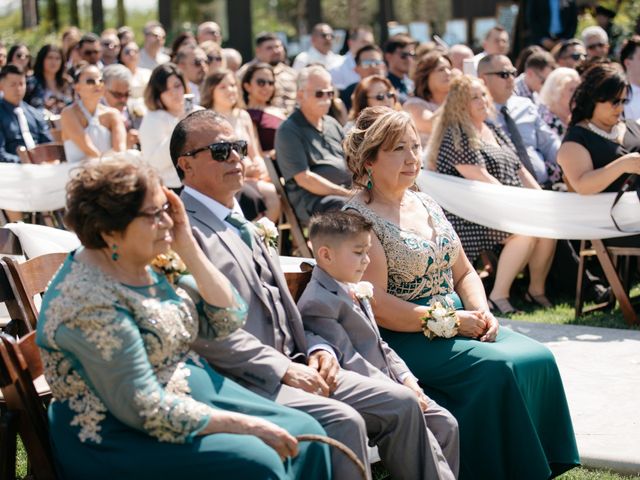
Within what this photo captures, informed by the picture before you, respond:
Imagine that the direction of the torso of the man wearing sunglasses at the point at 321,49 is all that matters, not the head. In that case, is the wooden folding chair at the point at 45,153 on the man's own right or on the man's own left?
on the man's own right
